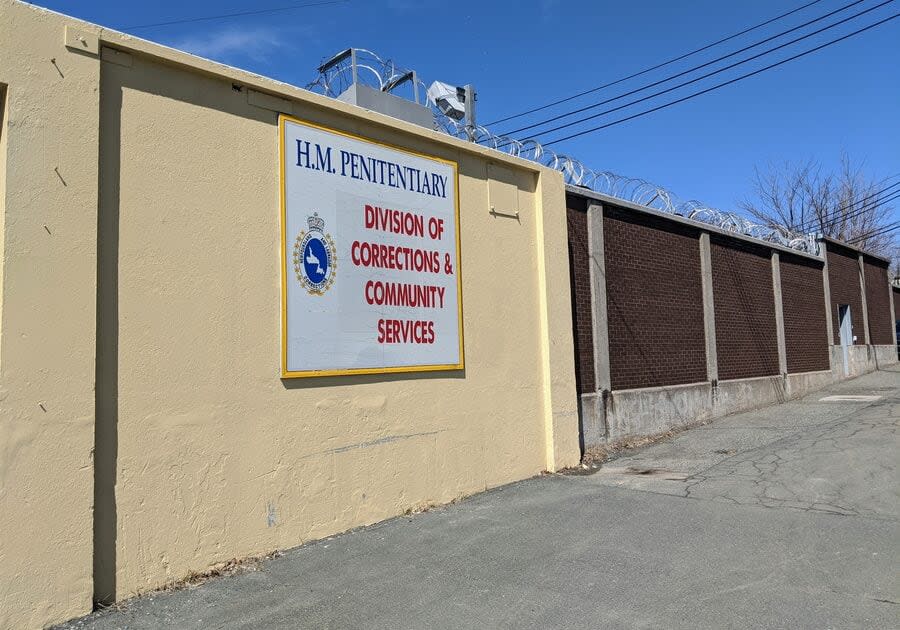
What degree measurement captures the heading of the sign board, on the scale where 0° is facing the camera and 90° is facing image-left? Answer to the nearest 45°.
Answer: approximately 315°

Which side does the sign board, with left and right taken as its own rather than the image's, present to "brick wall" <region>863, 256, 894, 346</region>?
left
